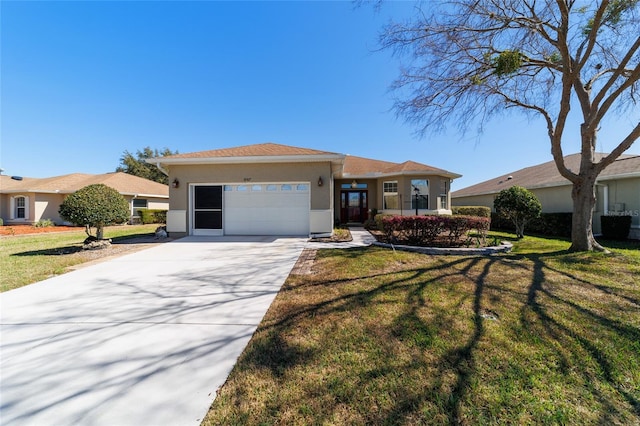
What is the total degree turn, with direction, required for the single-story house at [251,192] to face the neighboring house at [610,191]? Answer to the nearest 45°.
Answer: approximately 90° to its left

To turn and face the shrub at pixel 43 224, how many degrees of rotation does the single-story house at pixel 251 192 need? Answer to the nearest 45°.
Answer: approximately 135° to its right

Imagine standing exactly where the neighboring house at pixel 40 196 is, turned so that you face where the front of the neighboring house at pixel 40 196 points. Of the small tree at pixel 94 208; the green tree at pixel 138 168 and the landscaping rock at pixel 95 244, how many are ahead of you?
2

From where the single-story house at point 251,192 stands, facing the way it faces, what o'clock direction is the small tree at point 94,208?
The small tree is roughly at 2 o'clock from the single-story house.

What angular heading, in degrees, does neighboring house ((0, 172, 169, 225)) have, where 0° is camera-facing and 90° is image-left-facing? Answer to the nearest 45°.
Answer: approximately 0°

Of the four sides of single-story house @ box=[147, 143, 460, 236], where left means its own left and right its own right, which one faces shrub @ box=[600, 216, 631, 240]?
left

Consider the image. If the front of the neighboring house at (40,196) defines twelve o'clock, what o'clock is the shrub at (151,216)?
The shrub is roughly at 10 o'clock from the neighboring house.

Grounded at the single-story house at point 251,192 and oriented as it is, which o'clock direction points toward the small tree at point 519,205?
The small tree is roughly at 9 o'clock from the single-story house.

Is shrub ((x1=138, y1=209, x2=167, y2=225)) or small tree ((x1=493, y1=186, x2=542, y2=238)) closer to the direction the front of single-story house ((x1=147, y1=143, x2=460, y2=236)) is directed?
the small tree

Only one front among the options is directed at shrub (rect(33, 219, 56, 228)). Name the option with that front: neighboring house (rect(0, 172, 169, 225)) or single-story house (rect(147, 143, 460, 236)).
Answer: the neighboring house

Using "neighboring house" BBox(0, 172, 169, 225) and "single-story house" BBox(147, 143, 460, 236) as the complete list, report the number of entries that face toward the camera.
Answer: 2

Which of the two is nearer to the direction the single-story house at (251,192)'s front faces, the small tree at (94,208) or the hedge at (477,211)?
the small tree
